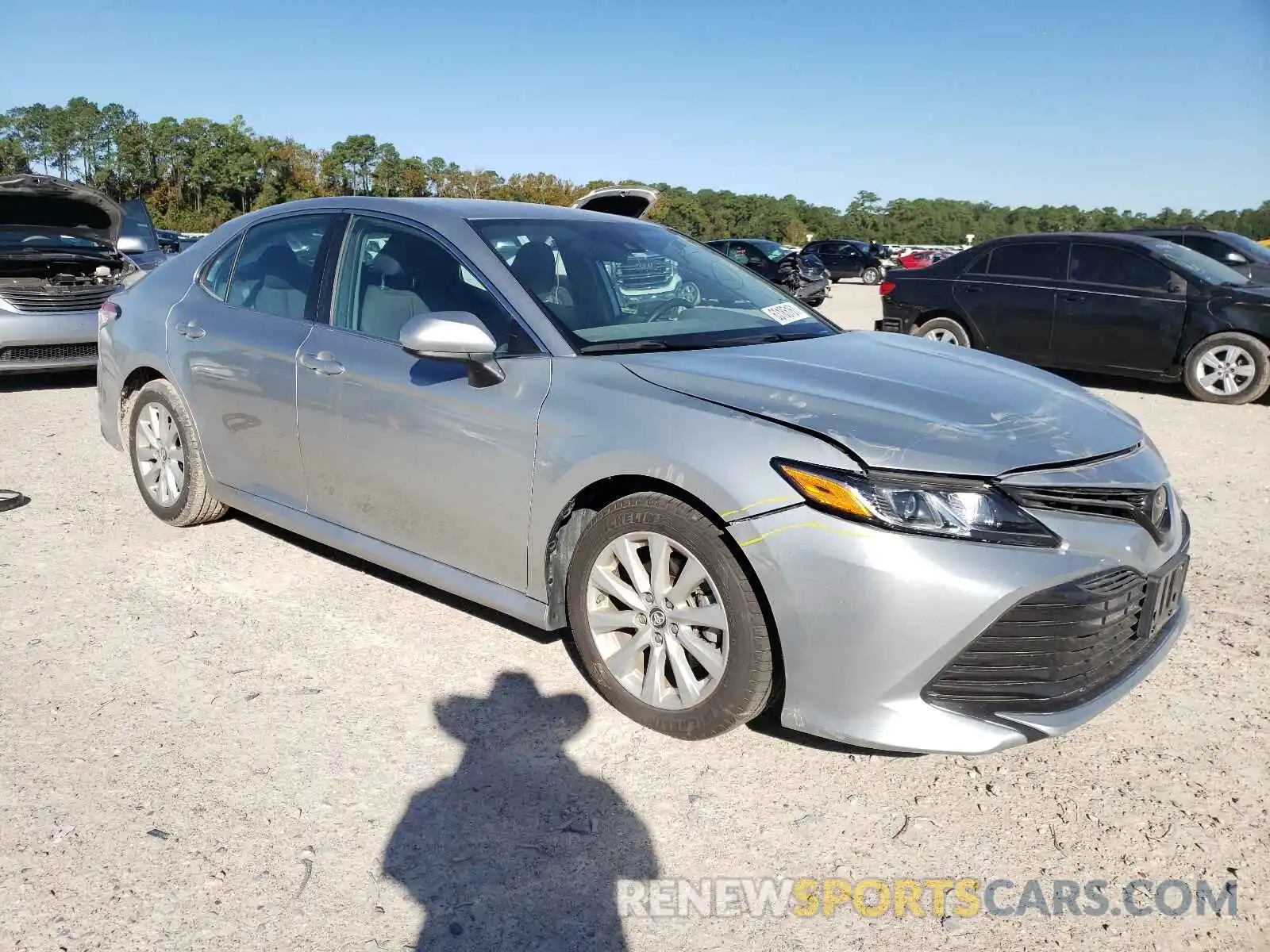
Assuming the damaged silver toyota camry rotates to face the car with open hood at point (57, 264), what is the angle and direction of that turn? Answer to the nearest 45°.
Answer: approximately 180°

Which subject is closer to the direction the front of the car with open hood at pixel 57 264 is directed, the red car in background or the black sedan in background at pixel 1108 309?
the black sedan in background

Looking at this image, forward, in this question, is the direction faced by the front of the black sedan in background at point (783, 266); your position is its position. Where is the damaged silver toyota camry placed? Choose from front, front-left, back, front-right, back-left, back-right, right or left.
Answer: front-right

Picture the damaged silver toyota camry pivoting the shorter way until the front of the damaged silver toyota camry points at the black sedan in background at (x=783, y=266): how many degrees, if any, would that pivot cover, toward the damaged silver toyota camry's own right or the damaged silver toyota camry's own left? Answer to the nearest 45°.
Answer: approximately 135° to the damaged silver toyota camry's own left

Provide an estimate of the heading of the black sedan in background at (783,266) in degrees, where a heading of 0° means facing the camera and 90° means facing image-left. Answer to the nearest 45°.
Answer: approximately 315°
